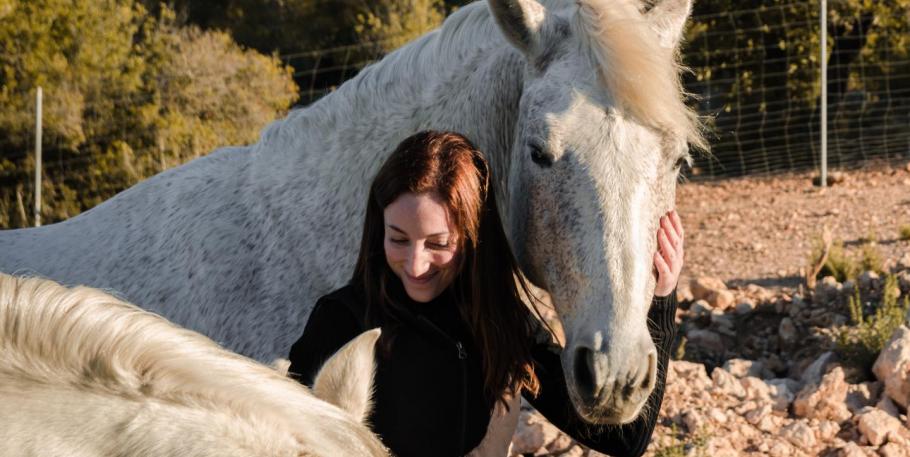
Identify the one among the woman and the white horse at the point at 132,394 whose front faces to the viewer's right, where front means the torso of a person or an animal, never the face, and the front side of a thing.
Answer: the white horse

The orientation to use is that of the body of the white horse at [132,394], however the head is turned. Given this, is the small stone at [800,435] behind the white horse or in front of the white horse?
in front

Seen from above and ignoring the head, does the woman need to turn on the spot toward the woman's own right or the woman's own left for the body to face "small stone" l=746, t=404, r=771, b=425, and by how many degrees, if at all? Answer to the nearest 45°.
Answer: approximately 135° to the woman's own left

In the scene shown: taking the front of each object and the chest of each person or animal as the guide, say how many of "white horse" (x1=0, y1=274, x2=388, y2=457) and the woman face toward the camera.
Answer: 1

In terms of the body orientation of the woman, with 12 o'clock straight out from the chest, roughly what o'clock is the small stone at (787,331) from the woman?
The small stone is roughly at 7 o'clock from the woman.

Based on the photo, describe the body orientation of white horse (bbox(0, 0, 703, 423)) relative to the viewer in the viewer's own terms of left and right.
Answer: facing the viewer and to the right of the viewer

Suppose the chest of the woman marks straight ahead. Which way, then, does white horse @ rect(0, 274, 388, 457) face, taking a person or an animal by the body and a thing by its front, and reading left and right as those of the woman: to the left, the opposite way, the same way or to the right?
to the left

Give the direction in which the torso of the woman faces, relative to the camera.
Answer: toward the camera

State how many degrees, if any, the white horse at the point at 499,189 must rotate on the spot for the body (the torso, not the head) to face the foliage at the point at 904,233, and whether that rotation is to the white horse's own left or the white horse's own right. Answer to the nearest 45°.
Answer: approximately 90° to the white horse's own left

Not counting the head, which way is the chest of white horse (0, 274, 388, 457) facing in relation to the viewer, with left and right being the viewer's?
facing to the right of the viewer

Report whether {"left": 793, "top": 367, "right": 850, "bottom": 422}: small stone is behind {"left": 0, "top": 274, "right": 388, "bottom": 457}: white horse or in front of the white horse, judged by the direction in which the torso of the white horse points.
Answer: in front

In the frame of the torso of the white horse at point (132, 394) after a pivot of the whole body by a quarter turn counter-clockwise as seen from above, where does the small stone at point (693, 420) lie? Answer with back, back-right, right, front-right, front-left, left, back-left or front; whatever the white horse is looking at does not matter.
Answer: front-right

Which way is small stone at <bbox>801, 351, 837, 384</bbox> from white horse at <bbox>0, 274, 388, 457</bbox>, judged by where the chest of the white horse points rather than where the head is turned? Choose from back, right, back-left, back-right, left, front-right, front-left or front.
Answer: front-left

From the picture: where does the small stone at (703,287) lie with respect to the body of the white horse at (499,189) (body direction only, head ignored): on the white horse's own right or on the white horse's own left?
on the white horse's own left
